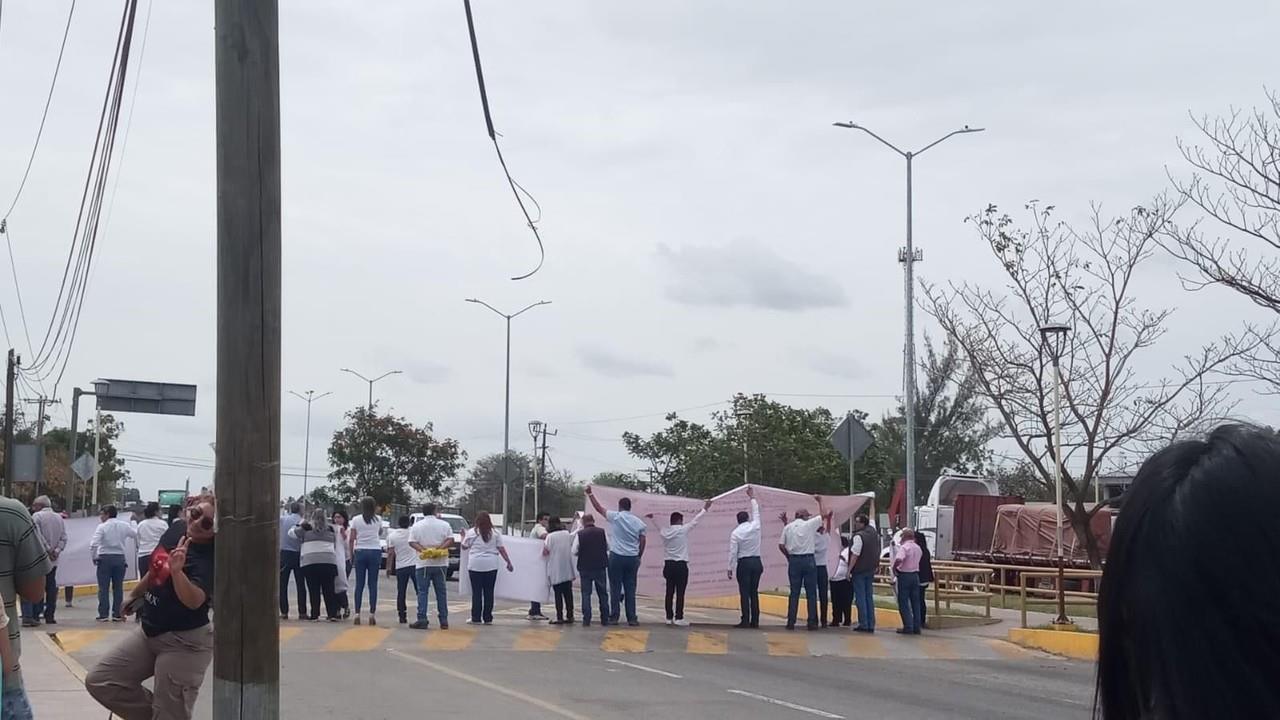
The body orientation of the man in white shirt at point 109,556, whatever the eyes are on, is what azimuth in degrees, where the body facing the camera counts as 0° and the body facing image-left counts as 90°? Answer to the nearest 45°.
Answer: approximately 180°

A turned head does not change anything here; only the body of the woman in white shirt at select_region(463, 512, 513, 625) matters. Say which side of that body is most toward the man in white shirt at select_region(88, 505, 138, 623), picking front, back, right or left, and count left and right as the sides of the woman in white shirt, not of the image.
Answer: left

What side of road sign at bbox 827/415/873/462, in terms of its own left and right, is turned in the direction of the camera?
back

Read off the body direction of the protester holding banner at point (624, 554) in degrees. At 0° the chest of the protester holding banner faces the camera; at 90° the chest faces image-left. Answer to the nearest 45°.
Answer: approximately 180°

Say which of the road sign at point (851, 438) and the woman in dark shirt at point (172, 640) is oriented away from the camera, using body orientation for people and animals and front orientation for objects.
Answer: the road sign

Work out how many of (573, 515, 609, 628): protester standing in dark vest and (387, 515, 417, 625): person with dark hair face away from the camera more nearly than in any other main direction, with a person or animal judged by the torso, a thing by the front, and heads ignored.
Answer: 2

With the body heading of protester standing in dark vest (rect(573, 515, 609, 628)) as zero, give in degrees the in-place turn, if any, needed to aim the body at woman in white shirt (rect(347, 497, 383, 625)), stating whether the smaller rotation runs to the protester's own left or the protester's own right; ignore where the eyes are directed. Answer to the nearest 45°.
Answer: approximately 90° to the protester's own left

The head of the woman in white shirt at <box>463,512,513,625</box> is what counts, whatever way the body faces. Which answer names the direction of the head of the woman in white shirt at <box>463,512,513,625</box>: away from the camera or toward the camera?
away from the camera

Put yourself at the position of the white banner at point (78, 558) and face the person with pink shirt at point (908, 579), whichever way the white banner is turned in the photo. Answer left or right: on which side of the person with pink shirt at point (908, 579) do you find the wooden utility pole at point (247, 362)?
right

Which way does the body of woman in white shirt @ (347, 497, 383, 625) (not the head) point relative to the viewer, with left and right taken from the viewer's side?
facing away from the viewer
